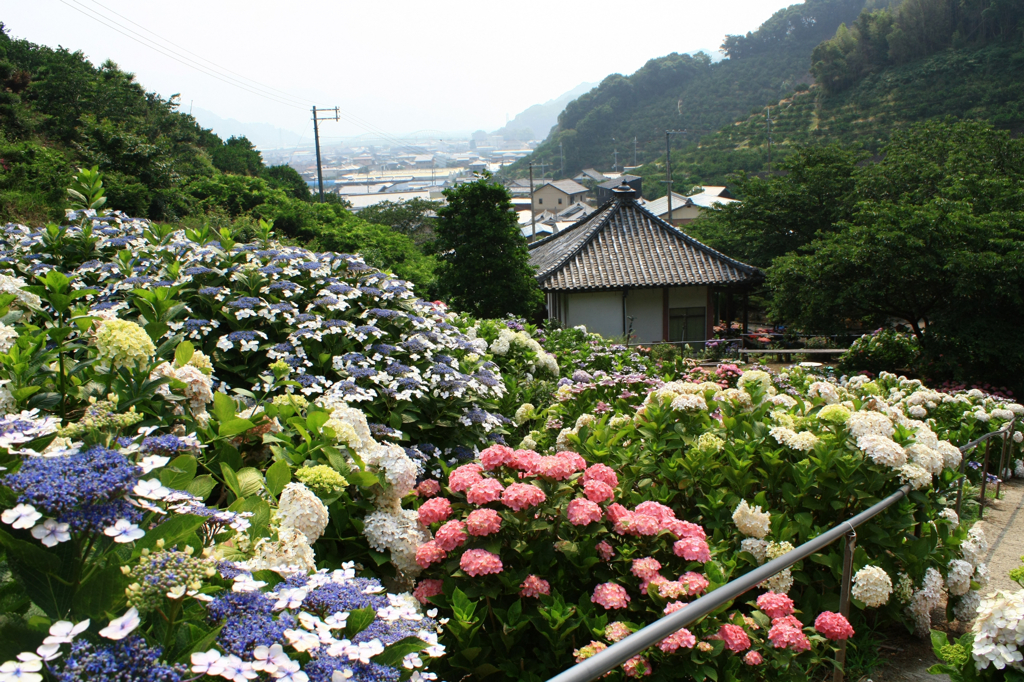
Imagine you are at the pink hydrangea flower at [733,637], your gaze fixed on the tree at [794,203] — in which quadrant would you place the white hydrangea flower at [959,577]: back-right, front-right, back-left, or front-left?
front-right

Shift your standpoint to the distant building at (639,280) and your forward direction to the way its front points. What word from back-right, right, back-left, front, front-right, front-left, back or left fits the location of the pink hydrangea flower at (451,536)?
right

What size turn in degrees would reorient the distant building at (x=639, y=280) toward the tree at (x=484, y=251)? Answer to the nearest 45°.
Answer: approximately 135° to its right
